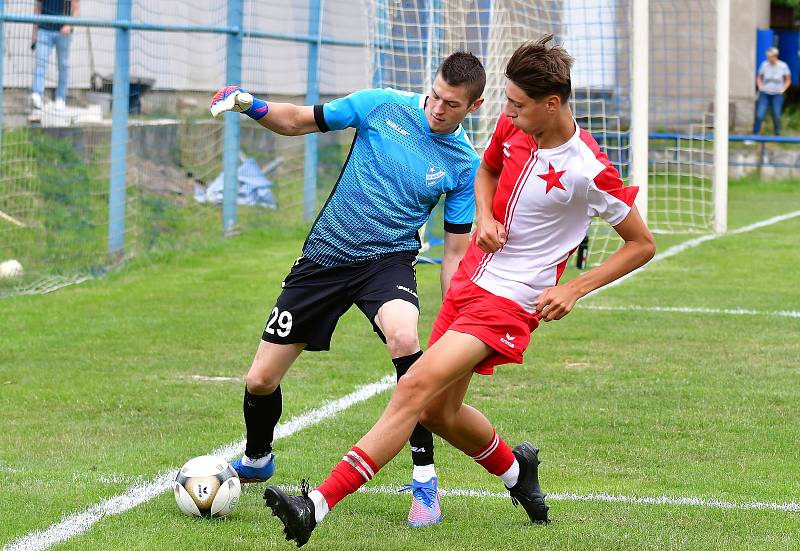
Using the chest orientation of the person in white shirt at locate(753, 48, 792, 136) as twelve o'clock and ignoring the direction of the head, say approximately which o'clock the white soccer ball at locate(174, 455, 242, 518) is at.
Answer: The white soccer ball is roughly at 12 o'clock from the person in white shirt.

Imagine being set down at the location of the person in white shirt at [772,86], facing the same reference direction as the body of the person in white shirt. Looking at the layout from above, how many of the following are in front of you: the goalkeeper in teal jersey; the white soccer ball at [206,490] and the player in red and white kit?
3

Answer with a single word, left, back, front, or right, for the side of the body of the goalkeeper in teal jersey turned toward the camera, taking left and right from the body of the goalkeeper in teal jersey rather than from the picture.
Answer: front

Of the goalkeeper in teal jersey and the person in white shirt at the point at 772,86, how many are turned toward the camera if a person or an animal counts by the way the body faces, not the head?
2

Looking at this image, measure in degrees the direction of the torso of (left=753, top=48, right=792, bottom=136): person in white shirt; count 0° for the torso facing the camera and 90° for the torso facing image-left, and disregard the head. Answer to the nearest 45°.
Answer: approximately 0°

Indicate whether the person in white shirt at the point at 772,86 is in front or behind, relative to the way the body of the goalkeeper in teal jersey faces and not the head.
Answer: behind

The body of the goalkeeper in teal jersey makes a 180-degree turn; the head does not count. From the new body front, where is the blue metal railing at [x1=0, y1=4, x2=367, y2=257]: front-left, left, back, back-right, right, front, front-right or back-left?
front

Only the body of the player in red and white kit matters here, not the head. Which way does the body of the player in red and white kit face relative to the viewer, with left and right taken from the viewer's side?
facing the viewer and to the left of the viewer
